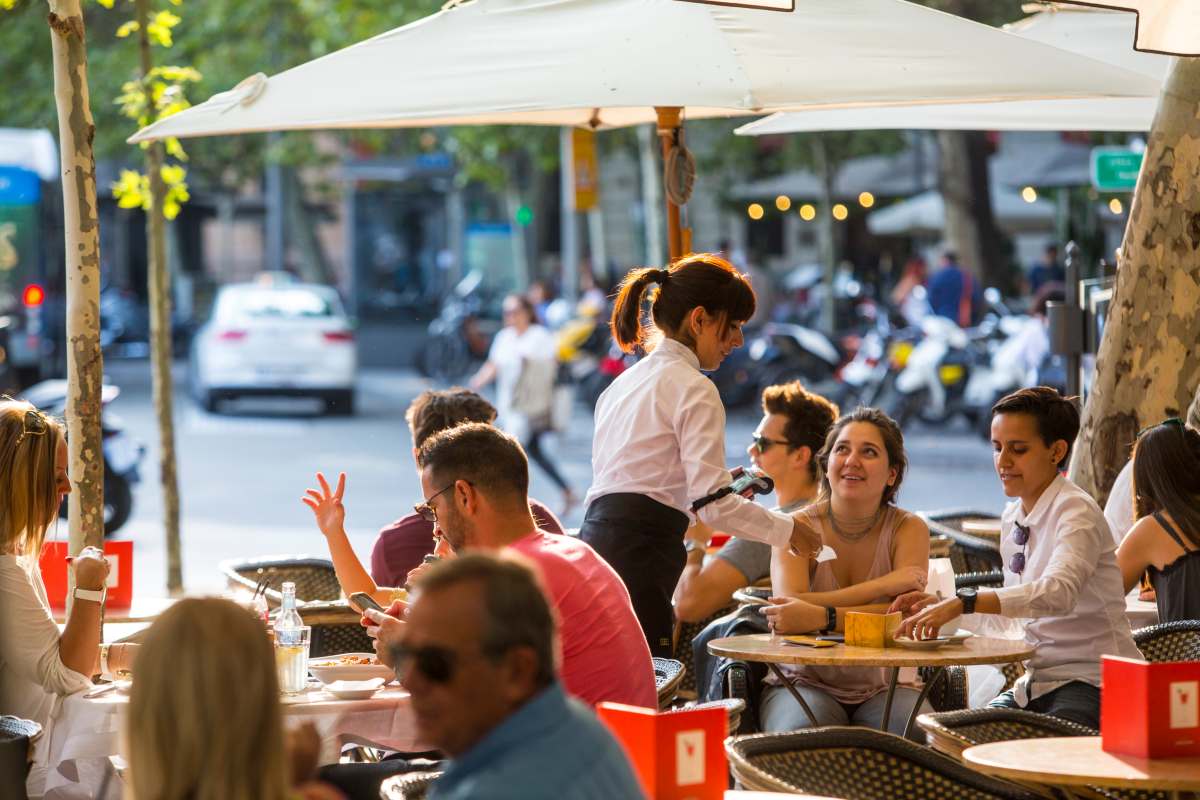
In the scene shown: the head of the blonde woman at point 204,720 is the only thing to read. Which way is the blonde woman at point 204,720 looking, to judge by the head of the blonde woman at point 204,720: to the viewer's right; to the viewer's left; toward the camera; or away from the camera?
away from the camera

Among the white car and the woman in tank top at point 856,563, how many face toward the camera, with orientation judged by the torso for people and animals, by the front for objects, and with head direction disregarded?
1

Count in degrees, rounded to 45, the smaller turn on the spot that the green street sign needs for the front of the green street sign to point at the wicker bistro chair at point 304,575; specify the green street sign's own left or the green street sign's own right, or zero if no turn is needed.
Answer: approximately 45° to the green street sign's own right

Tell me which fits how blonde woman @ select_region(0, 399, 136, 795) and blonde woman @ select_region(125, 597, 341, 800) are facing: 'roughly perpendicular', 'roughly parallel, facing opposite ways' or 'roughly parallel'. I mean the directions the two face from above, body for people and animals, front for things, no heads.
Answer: roughly perpendicular

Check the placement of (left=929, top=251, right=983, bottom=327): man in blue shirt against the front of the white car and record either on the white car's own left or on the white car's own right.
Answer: on the white car's own right

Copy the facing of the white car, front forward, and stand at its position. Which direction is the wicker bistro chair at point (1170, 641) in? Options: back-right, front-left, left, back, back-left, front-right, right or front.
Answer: back

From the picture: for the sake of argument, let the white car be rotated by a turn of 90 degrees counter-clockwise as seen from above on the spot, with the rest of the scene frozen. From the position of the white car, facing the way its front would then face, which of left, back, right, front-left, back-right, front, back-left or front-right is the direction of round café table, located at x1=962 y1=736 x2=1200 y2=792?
left

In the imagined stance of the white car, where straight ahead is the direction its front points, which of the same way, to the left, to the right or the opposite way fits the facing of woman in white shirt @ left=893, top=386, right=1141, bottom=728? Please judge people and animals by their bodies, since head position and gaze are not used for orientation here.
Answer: to the left

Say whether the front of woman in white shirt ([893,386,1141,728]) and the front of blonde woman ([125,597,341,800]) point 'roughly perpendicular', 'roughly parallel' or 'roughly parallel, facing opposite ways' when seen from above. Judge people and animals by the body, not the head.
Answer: roughly perpendicular

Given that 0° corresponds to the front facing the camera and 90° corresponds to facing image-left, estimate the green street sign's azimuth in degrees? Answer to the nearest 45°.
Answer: approximately 0°

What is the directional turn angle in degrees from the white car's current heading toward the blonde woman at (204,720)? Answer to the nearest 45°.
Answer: approximately 180°

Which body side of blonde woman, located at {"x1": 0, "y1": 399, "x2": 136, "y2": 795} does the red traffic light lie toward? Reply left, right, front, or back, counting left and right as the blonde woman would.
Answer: left

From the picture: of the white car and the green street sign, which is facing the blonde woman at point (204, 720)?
the green street sign

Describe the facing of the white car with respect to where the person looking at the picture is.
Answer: facing away from the viewer

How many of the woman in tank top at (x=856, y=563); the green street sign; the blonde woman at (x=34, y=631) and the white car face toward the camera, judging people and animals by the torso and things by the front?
2

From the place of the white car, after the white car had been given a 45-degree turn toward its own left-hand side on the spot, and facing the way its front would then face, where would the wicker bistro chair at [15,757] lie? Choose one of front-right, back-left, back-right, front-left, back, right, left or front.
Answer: back-left

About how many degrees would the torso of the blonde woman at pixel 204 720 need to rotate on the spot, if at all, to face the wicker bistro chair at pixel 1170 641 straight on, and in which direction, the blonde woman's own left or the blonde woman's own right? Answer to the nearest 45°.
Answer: approximately 45° to the blonde woman's own right
